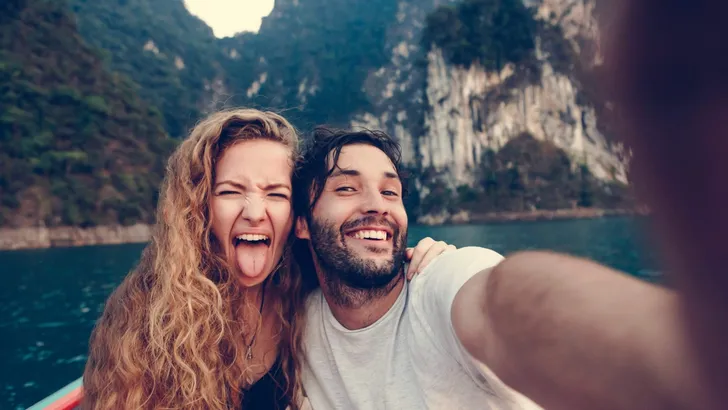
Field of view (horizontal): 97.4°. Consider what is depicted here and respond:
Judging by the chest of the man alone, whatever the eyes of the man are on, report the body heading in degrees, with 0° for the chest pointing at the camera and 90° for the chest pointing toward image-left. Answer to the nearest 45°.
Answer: approximately 0°

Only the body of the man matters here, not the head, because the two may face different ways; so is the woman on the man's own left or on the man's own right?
on the man's own right

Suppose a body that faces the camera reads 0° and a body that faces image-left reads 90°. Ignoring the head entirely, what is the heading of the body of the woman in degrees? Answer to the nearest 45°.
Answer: approximately 315°
